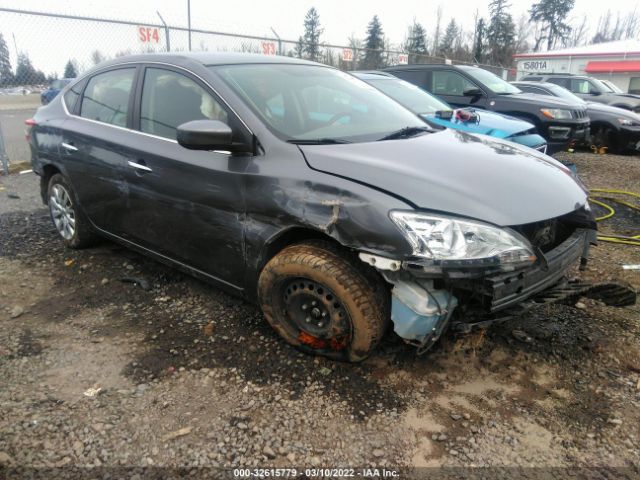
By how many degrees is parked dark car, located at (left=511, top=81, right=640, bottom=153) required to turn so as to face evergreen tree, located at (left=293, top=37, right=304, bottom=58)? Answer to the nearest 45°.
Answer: approximately 135° to its left

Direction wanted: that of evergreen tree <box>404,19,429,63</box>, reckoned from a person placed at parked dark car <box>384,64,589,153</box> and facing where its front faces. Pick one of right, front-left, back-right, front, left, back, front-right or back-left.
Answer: back-left

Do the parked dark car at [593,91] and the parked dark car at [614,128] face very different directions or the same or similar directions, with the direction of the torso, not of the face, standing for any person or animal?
same or similar directions

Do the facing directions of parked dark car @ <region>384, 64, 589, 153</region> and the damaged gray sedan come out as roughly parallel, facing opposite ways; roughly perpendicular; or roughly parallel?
roughly parallel

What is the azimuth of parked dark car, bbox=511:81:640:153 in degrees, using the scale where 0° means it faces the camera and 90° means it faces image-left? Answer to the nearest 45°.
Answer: approximately 315°

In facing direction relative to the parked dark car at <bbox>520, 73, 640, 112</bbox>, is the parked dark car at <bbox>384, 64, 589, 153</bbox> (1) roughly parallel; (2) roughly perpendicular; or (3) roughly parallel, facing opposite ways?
roughly parallel

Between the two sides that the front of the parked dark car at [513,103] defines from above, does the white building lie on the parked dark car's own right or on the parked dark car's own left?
on the parked dark car's own left

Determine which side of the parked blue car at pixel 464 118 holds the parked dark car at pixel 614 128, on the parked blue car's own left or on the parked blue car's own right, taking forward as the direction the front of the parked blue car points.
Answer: on the parked blue car's own left

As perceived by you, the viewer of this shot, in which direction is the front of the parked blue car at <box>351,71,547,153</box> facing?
facing the viewer and to the right of the viewer

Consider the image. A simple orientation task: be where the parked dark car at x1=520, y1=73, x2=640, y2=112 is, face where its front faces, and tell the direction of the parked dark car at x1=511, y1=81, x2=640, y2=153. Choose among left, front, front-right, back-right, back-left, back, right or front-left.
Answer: front-right

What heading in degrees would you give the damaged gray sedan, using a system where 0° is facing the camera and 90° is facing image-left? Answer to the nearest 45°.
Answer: approximately 315°
